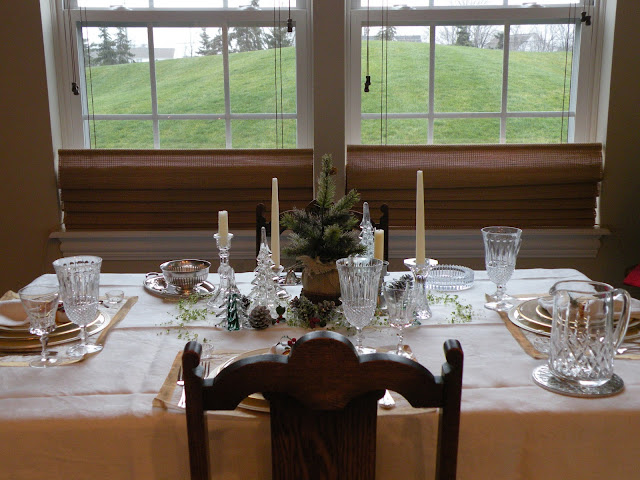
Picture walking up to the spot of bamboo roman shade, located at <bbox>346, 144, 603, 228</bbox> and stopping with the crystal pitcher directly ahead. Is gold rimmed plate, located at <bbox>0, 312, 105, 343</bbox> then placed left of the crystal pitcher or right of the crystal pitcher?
right

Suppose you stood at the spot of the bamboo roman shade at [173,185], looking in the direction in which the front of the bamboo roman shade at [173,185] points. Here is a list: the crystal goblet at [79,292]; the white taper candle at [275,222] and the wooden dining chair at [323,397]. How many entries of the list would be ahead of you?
3

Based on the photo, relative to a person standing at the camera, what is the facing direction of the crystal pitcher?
facing to the left of the viewer

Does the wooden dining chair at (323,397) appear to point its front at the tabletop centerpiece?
yes

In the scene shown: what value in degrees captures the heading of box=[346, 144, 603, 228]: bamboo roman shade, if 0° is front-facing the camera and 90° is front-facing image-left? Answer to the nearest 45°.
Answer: approximately 0°

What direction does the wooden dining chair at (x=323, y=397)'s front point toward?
away from the camera

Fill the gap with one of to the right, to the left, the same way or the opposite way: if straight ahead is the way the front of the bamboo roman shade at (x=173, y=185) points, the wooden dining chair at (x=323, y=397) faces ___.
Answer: the opposite way

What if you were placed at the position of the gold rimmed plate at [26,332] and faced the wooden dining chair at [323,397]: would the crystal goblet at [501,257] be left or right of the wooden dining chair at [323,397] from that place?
left

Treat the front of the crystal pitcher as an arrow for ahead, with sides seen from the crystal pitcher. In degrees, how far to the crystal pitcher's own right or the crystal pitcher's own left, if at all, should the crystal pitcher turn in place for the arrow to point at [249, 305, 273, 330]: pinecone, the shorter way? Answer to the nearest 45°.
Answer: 0° — it already faces it
